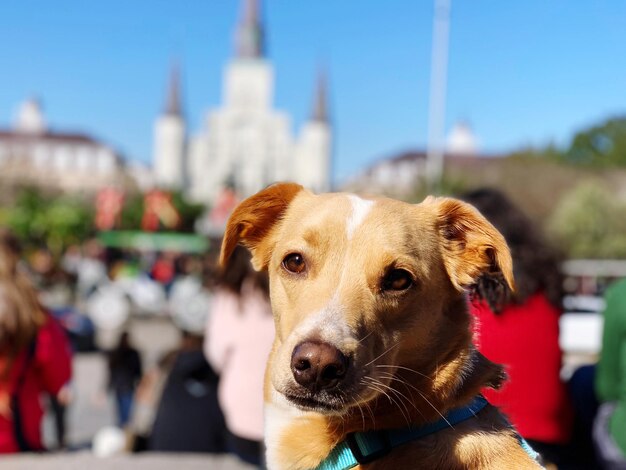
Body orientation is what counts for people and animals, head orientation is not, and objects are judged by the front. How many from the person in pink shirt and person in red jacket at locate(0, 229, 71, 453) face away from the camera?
2

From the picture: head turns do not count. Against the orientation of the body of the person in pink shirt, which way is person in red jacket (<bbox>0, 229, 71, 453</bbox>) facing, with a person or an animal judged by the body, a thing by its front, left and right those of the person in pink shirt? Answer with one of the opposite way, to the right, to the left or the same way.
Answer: the same way

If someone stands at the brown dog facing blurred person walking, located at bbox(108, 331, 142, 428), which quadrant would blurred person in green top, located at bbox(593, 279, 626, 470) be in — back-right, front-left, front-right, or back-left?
front-right

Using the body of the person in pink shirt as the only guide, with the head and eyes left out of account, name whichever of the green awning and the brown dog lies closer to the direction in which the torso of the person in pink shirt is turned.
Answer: the green awning

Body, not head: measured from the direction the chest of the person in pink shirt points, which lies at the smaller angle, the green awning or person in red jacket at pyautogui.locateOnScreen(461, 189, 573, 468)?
the green awning

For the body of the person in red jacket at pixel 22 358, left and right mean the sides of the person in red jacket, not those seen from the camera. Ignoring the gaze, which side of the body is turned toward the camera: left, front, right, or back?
back

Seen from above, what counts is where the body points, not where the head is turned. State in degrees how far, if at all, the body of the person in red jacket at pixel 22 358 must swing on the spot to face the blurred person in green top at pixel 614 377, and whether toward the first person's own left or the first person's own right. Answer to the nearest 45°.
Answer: approximately 135° to the first person's own right

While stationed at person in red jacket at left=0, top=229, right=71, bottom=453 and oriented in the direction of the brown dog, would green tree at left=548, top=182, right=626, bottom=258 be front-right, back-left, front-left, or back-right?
back-left

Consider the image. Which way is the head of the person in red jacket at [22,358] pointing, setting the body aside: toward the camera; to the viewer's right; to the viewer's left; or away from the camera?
away from the camera

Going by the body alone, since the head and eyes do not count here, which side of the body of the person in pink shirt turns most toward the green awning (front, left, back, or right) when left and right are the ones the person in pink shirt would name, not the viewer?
front

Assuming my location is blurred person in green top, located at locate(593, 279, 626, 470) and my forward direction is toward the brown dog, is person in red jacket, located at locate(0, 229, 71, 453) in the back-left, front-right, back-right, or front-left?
front-right

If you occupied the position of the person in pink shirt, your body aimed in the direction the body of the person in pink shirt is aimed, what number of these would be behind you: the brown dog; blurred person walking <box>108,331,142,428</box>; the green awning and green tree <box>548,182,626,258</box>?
1

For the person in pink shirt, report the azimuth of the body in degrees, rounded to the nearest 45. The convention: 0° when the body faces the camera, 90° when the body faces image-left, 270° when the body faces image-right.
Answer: approximately 180°

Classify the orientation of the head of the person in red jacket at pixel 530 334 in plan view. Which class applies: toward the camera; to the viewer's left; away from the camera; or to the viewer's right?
away from the camera

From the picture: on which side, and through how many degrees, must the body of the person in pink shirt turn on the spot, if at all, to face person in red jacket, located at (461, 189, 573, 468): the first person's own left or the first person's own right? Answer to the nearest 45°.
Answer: approximately 90° to the first person's own right

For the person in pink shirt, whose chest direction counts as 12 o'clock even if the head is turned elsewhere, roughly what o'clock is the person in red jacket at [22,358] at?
The person in red jacket is roughly at 9 o'clock from the person in pink shirt.
